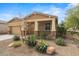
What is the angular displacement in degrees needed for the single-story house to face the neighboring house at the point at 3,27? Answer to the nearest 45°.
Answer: approximately 45° to its right

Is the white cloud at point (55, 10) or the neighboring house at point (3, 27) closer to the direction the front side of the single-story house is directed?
the neighboring house

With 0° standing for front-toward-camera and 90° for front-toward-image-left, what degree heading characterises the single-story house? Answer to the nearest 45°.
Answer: approximately 45°

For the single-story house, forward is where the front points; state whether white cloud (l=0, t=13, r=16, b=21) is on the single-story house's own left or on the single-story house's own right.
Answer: on the single-story house's own right
